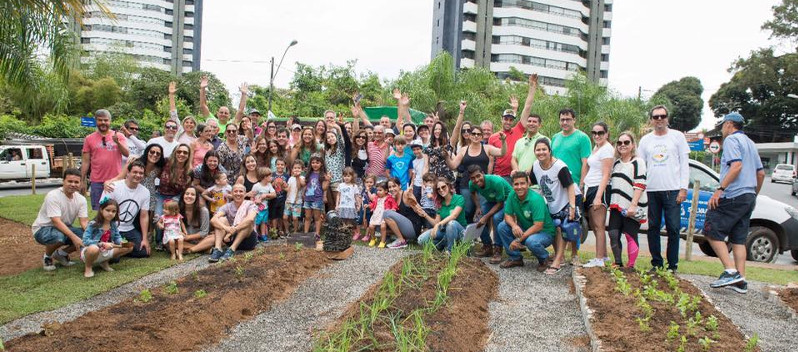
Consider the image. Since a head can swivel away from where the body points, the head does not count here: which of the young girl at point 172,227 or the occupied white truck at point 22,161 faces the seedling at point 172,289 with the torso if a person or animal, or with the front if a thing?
the young girl

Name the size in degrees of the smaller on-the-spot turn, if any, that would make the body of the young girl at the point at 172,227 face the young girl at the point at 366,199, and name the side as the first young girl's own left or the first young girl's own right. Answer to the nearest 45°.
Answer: approximately 90° to the first young girl's own left

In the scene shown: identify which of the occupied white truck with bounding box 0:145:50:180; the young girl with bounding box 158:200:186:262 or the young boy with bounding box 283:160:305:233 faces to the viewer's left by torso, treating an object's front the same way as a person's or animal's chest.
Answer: the occupied white truck

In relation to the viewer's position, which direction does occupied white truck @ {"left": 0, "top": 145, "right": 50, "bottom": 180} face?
facing to the left of the viewer

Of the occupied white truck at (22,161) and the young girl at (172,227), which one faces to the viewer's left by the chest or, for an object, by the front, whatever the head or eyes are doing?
the occupied white truck
